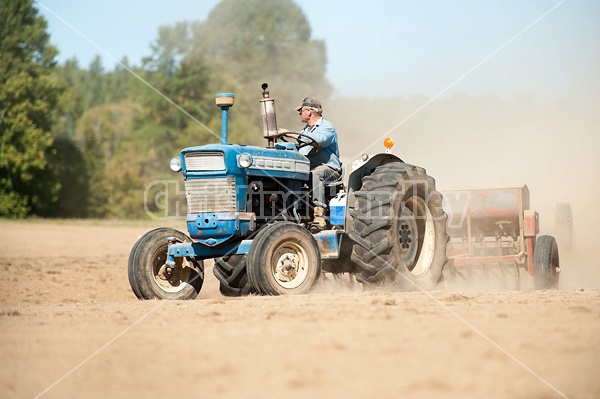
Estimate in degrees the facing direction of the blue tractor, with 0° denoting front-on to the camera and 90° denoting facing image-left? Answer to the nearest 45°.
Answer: approximately 45°

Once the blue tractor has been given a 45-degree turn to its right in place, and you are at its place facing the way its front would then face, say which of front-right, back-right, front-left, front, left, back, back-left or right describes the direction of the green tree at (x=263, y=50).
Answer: right

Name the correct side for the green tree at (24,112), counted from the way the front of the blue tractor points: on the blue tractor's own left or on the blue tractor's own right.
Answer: on the blue tractor's own right
